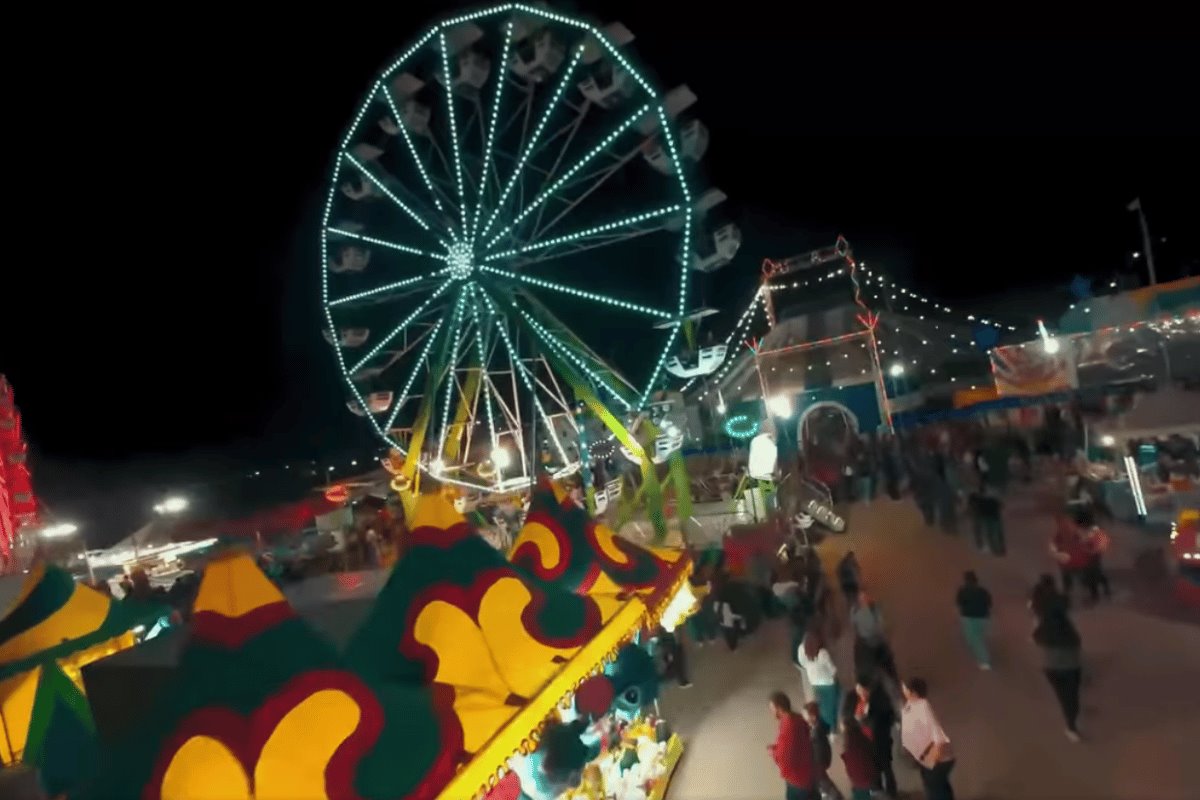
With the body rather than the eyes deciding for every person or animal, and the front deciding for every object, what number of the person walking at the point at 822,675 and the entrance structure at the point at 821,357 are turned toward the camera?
1

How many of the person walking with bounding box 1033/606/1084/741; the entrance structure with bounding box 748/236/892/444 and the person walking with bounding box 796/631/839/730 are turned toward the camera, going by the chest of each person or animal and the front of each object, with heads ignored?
1

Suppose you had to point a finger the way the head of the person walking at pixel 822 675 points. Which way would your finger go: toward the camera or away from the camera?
away from the camera

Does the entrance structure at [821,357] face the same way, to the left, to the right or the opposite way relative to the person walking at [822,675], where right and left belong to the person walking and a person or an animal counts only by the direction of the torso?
the opposite way

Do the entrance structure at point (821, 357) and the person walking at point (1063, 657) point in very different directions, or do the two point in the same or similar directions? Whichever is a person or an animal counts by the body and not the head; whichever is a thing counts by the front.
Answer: very different directions

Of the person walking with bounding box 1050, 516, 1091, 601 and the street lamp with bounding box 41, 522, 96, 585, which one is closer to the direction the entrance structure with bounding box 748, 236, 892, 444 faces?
the person walking

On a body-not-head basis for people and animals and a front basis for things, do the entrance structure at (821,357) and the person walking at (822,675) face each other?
yes

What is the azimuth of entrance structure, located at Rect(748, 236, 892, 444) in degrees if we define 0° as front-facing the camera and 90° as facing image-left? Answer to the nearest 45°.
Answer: approximately 0°

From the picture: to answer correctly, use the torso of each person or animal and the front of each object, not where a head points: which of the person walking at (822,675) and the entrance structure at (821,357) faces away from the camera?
the person walking

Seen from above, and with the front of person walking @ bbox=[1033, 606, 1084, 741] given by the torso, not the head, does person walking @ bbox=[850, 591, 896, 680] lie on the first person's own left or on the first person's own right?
on the first person's own left

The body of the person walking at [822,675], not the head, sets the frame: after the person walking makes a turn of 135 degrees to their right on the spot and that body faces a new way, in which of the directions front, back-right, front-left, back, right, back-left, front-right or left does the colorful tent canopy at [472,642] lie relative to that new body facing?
right

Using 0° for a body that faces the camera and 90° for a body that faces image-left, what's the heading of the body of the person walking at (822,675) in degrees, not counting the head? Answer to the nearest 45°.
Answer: approximately 180°

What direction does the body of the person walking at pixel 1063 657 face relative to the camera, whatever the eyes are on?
away from the camera

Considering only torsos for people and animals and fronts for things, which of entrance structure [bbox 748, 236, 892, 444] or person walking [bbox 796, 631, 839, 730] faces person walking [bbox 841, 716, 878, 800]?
the entrance structure

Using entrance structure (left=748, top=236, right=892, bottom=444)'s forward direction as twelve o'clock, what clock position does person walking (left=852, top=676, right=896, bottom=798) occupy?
The person walking is roughly at 12 o'clock from the entrance structure.
